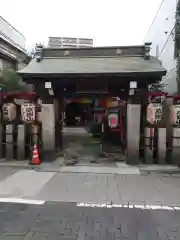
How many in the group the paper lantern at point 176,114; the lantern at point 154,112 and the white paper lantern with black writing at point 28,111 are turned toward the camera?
3

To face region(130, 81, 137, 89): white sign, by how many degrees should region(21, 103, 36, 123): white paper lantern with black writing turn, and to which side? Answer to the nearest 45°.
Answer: approximately 90° to its left

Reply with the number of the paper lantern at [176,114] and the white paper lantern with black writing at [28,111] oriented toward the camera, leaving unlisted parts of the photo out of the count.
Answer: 2

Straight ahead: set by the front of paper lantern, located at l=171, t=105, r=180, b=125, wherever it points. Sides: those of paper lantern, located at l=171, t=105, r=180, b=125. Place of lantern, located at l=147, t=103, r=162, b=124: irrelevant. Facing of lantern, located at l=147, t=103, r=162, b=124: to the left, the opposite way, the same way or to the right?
the same way

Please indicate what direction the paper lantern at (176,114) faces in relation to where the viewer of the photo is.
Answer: facing the viewer

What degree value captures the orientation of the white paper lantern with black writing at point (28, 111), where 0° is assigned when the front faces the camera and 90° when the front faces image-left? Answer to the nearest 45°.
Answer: approximately 0°

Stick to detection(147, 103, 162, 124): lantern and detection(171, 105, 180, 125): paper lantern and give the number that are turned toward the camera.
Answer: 2

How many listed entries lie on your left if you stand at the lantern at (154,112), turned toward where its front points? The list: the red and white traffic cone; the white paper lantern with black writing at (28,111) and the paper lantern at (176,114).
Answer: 1

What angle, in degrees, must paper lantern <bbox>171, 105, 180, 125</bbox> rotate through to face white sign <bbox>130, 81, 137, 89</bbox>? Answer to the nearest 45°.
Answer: approximately 90° to its right

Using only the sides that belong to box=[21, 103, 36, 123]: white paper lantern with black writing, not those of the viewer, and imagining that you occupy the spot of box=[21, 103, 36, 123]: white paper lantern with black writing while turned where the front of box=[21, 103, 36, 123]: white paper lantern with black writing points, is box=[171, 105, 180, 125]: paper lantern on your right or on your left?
on your left

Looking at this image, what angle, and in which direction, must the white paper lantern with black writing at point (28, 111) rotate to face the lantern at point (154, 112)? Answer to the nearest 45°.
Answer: approximately 90° to its left

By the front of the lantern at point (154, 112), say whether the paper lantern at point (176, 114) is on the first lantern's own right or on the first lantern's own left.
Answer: on the first lantern's own left
